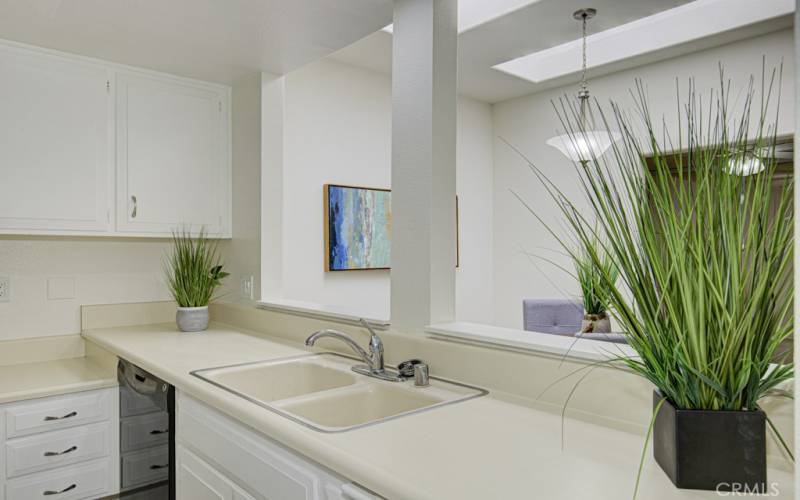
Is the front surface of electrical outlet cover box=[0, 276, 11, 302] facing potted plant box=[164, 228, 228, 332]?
no

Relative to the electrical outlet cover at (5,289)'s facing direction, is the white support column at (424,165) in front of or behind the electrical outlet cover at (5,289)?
in front

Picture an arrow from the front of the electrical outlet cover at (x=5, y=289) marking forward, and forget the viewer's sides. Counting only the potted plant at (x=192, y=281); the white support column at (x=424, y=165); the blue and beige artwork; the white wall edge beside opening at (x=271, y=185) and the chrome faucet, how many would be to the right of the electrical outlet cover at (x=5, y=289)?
0

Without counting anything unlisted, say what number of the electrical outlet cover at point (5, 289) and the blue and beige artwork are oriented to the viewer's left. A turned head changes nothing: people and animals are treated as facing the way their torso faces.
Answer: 0

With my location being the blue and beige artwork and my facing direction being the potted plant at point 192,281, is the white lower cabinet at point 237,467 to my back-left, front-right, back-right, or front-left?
front-left

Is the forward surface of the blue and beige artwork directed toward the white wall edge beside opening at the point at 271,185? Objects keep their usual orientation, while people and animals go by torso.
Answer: no

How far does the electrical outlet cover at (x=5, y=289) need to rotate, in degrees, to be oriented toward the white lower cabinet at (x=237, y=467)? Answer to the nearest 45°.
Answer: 0° — it already faces it

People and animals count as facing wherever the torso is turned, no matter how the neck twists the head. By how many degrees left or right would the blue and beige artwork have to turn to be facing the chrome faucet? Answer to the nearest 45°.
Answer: approximately 45° to its right

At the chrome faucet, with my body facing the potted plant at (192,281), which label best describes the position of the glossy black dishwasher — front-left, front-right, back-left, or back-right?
front-left

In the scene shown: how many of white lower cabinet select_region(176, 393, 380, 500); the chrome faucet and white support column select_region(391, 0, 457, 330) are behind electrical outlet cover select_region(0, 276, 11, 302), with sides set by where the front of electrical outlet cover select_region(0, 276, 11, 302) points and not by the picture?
0

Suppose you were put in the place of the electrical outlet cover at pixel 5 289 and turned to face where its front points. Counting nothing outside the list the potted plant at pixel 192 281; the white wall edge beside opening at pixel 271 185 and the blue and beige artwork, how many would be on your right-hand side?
0

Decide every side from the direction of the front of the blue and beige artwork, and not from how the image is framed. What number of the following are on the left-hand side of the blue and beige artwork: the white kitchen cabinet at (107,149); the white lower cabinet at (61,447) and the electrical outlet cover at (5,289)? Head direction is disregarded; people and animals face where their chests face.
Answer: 0

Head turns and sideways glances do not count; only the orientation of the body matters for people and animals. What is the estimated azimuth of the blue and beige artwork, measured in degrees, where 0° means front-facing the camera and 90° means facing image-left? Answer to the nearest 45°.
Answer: approximately 315°

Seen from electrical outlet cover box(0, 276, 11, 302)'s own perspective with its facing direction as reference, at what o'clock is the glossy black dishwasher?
The glossy black dishwasher is roughly at 11 o'clock from the electrical outlet cover.

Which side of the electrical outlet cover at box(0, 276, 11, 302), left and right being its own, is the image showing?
front

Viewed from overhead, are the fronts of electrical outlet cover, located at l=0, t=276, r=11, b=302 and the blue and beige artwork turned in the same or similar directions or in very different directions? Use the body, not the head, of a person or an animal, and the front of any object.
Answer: same or similar directions
